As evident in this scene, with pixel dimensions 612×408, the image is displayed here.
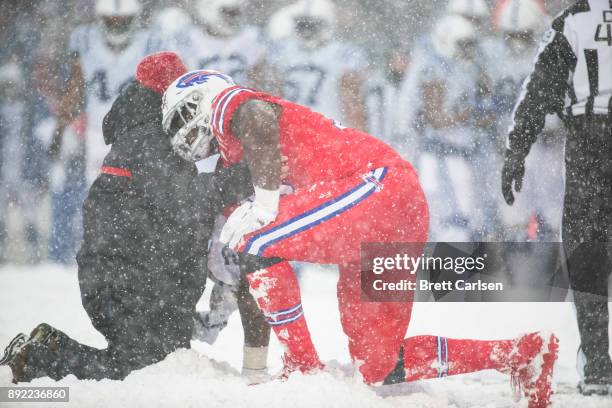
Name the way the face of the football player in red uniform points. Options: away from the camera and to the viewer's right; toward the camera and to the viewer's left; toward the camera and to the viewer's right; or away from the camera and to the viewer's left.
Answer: toward the camera and to the viewer's left

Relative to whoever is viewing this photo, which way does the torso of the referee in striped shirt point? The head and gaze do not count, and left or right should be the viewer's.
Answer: facing away from the viewer

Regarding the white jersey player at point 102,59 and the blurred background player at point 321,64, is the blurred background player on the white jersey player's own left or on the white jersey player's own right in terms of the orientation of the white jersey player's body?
on the white jersey player's own left

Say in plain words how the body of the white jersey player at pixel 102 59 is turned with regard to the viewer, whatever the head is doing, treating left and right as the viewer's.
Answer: facing the viewer

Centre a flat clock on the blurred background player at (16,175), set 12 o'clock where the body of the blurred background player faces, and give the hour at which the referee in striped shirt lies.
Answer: The referee in striped shirt is roughly at 10 o'clock from the blurred background player.

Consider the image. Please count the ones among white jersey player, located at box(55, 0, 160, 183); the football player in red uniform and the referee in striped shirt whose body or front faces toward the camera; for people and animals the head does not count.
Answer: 1

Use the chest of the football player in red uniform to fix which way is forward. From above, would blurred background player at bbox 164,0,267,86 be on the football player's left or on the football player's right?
on the football player's right

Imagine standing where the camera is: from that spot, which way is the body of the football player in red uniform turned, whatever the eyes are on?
to the viewer's left
